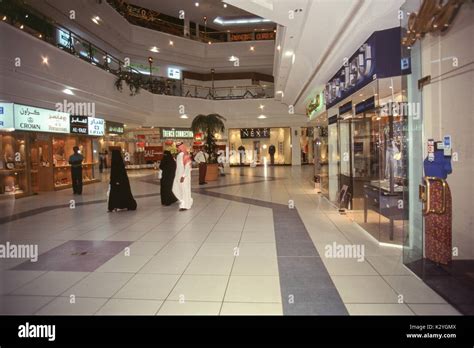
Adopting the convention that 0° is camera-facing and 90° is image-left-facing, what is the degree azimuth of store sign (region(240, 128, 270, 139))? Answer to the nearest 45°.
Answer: approximately 0°

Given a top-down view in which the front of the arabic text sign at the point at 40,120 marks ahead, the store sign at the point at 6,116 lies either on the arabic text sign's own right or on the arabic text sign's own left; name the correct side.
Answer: on the arabic text sign's own right

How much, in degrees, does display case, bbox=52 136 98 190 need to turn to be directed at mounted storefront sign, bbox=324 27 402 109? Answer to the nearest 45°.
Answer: approximately 45° to its right

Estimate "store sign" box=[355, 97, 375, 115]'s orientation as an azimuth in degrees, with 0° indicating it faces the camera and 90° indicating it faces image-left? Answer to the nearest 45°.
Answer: approximately 45°

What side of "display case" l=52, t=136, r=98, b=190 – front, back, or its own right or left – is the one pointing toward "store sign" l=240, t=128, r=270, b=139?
left

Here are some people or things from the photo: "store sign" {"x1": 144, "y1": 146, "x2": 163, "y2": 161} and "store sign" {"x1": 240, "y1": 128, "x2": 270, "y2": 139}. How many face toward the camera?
2
